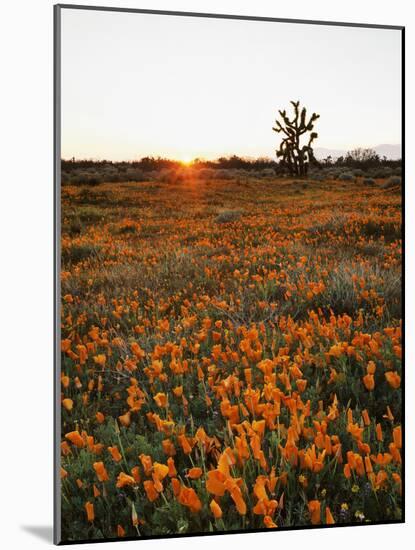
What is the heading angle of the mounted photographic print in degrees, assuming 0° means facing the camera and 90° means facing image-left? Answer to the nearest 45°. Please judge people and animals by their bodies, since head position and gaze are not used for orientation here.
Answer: approximately 315°
